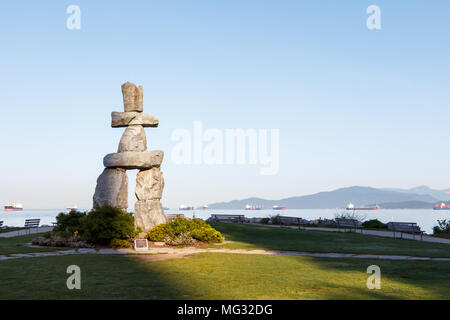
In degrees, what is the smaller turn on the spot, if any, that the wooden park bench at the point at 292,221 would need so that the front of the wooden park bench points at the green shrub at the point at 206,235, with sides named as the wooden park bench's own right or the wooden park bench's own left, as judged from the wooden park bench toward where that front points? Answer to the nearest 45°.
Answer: approximately 135° to the wooden park bench's own right

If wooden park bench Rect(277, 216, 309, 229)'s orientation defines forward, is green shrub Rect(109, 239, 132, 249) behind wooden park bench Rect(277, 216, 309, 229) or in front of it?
behind

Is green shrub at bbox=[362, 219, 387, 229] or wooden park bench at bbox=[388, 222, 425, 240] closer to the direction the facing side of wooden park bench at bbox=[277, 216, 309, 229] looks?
the green shrub

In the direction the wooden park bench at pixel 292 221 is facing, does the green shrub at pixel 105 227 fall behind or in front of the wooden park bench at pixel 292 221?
behind

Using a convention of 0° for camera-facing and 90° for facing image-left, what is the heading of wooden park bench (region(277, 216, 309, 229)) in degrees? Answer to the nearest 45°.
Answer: approximately 225°
